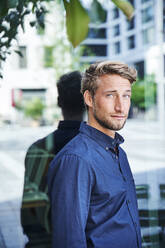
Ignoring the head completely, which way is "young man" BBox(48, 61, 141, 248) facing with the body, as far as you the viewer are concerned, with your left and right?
facing the viewer and to the right of the viewer

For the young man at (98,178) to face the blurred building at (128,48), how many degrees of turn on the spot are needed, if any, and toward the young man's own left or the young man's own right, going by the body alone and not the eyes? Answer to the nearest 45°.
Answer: approximately 135° to the young man's own left
